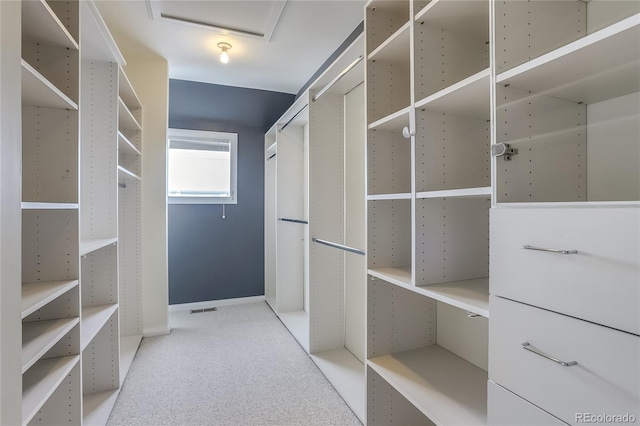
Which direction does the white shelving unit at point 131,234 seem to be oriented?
to the viewer's right

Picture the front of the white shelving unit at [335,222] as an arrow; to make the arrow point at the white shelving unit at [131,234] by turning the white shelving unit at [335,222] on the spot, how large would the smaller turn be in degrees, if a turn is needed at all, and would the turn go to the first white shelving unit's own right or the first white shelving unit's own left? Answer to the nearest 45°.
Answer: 0° — it already faces it

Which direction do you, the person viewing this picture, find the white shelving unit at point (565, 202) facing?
facing the viewer and to the left of the viewer

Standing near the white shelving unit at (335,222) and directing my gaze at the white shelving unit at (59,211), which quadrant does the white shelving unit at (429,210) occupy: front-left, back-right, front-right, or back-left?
front-left

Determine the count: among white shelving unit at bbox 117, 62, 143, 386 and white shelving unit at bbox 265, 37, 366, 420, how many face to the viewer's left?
1

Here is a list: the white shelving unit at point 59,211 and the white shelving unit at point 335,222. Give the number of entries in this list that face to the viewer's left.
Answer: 1

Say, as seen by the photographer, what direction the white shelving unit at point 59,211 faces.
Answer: facing to the right of the viewer

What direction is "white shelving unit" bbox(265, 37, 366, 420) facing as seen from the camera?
to the viewer's left

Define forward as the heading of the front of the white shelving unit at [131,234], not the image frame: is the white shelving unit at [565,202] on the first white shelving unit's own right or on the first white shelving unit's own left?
on the first white shelving unit's own right

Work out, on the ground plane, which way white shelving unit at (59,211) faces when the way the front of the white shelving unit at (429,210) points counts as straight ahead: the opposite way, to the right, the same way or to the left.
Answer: the opposite way
